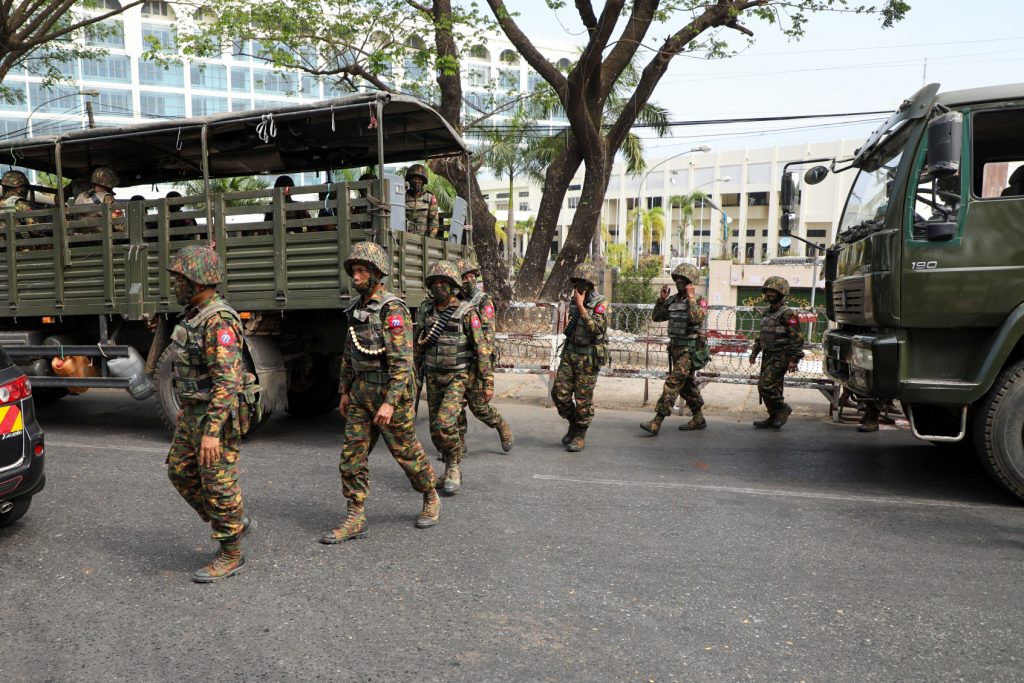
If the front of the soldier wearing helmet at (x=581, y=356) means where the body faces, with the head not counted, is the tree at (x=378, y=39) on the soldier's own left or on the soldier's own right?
on the soldier's own right

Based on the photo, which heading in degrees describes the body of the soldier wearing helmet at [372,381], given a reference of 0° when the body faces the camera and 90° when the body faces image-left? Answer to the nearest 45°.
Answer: approximately 45°

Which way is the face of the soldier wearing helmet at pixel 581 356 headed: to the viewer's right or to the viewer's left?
to the viewer's left

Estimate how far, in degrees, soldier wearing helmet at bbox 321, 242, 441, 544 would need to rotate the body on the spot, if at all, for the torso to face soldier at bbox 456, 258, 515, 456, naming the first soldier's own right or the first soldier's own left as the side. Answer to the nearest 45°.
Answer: approximately 180°

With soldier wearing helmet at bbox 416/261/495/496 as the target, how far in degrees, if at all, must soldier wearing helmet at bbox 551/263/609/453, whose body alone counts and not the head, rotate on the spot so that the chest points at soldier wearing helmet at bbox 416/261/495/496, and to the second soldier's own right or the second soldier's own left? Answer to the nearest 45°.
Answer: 0° — they already face them

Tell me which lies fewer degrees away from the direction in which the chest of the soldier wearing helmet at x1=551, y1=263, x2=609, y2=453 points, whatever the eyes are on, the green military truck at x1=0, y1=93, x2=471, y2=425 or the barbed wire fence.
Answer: the green military truck

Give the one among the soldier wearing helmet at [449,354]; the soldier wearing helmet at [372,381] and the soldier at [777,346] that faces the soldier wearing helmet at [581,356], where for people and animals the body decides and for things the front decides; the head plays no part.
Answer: the soldier

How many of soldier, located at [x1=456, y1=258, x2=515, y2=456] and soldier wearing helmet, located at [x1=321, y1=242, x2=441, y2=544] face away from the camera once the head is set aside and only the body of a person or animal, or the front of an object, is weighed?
0

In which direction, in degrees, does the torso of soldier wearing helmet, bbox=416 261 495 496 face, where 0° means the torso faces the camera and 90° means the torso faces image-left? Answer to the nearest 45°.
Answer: approximately 45°

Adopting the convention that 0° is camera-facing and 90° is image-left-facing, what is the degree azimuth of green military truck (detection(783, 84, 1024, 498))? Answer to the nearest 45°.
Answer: approximately 45°

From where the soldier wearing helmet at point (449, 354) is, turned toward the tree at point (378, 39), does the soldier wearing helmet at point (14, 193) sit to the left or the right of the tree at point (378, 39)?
left

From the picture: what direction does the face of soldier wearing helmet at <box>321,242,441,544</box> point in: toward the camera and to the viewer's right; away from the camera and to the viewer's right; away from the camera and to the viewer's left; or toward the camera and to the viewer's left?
toward the camera and to the viewer's left

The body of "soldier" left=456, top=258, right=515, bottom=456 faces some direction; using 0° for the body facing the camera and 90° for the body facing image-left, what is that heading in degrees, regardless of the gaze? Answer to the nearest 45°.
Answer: approximately 45°

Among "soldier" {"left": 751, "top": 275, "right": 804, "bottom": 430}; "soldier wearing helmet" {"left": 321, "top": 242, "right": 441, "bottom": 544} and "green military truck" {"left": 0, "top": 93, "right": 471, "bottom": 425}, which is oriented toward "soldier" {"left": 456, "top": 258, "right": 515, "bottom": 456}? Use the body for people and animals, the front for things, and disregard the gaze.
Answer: "soldier" {"left": 751, "top": 275, "right": 804, "bottom": 430}
